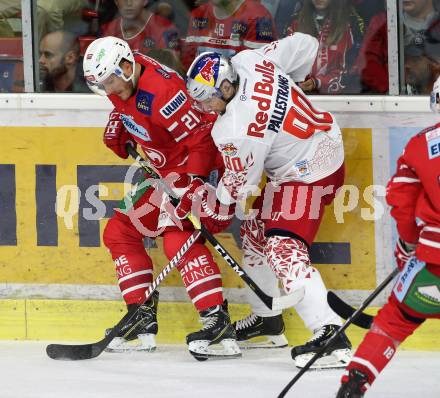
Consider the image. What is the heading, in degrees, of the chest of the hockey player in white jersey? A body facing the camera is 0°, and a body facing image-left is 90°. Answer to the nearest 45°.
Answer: approximately 90°

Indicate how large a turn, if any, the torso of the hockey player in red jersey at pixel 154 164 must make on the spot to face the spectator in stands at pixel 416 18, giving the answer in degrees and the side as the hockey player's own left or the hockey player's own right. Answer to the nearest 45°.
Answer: approximately 135° to the hockey player's own left

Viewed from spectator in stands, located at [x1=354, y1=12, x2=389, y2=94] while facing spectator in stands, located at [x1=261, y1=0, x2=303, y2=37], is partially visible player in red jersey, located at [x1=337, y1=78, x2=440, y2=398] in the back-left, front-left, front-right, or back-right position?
back-left

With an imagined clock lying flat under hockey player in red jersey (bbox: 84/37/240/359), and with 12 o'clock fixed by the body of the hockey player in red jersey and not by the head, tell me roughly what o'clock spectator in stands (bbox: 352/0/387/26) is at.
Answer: The spectator in stands is roughly at 7 o'clock from the hockey player in red jersey.

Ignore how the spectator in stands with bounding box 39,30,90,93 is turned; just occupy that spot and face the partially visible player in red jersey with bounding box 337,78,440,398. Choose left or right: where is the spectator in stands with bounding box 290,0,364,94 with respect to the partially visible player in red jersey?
left
